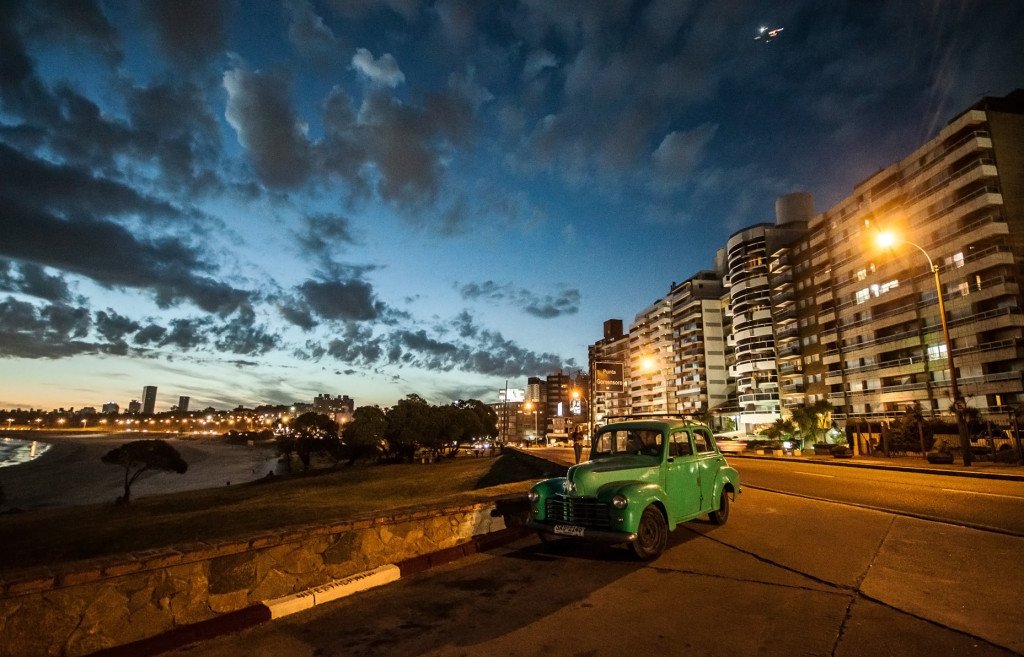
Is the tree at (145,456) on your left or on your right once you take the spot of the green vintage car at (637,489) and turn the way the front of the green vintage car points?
on your right

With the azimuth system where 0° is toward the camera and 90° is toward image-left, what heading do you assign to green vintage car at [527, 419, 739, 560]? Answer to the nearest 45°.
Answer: approximately 45°

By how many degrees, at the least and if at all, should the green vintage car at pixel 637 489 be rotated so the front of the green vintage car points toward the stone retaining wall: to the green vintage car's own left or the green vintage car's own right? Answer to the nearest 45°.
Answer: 0° — it already faces it

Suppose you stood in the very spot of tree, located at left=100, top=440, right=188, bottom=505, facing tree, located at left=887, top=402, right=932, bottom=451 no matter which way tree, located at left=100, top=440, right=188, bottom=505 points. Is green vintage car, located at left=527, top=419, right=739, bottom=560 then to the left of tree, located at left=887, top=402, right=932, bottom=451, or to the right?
right

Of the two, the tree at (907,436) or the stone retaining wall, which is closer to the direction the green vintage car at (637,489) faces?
the stone retaining wall

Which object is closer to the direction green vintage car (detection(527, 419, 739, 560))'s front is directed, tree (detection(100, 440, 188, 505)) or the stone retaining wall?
the stone retaining wall

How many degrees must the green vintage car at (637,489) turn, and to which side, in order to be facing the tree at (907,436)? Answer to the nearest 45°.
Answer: approximately 180°
